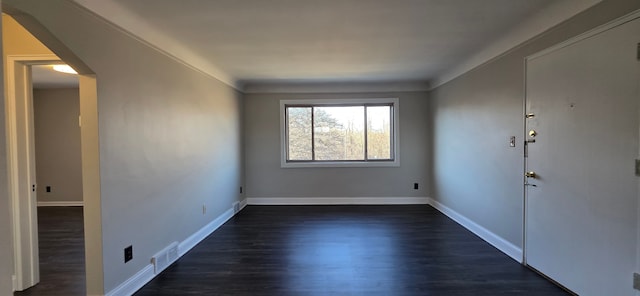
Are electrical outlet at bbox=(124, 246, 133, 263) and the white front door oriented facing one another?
yes

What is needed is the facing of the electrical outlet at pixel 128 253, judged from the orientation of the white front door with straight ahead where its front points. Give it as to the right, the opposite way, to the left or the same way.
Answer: the opposite way

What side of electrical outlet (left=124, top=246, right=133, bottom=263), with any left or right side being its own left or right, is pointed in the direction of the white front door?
front

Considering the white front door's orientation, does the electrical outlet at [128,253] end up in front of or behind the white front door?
in front

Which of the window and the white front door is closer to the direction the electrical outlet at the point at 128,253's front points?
the white front door

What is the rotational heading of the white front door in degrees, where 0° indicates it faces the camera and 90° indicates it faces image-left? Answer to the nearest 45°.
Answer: approximately 45°

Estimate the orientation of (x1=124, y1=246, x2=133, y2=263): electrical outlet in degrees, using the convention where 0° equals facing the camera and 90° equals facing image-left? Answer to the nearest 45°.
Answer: approximately 315°

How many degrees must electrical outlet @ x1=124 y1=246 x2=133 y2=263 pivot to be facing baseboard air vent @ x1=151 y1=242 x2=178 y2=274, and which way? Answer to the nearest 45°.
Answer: approximately 90° to its left
